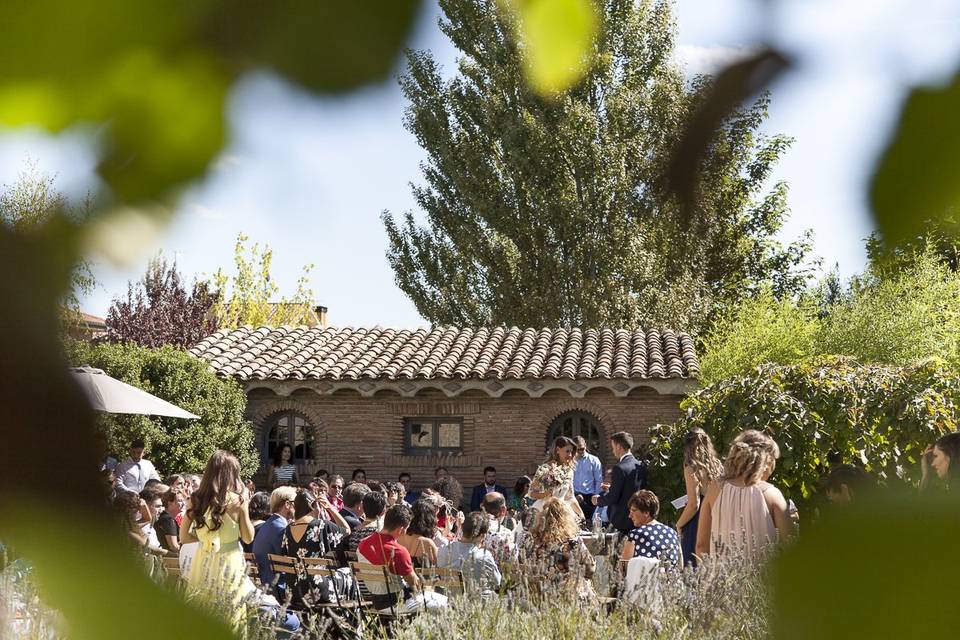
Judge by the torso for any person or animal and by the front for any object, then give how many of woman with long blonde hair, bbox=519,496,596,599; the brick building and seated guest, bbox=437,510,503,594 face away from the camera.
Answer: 2

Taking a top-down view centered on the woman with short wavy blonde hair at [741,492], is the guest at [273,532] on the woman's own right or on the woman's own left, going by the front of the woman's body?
on the woman's own left

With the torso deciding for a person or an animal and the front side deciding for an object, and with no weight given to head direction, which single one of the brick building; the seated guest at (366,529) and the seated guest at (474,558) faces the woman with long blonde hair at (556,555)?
the brick building

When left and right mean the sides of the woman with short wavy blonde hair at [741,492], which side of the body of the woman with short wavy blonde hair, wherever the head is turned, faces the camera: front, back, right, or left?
back

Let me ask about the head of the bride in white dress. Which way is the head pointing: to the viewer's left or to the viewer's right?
to the viewer's right

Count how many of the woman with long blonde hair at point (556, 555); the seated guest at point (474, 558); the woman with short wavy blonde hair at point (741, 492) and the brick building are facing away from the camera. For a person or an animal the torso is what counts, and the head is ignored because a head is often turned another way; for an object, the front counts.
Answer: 3

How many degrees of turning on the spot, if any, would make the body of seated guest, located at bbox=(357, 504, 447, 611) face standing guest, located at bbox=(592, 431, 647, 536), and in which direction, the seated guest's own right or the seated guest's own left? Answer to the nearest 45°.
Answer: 0° — they already face them

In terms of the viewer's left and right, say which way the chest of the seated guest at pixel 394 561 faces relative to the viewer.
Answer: facing away from the viewer and to the right of the viewer

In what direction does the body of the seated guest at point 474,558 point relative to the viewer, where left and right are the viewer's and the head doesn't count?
facing away from the viewer

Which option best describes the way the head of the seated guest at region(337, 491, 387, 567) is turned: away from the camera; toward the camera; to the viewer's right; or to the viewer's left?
away from the camera

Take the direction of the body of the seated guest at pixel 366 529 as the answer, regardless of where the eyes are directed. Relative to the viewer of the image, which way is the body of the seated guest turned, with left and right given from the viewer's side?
facing away from the viewer and to the right of the viewer
